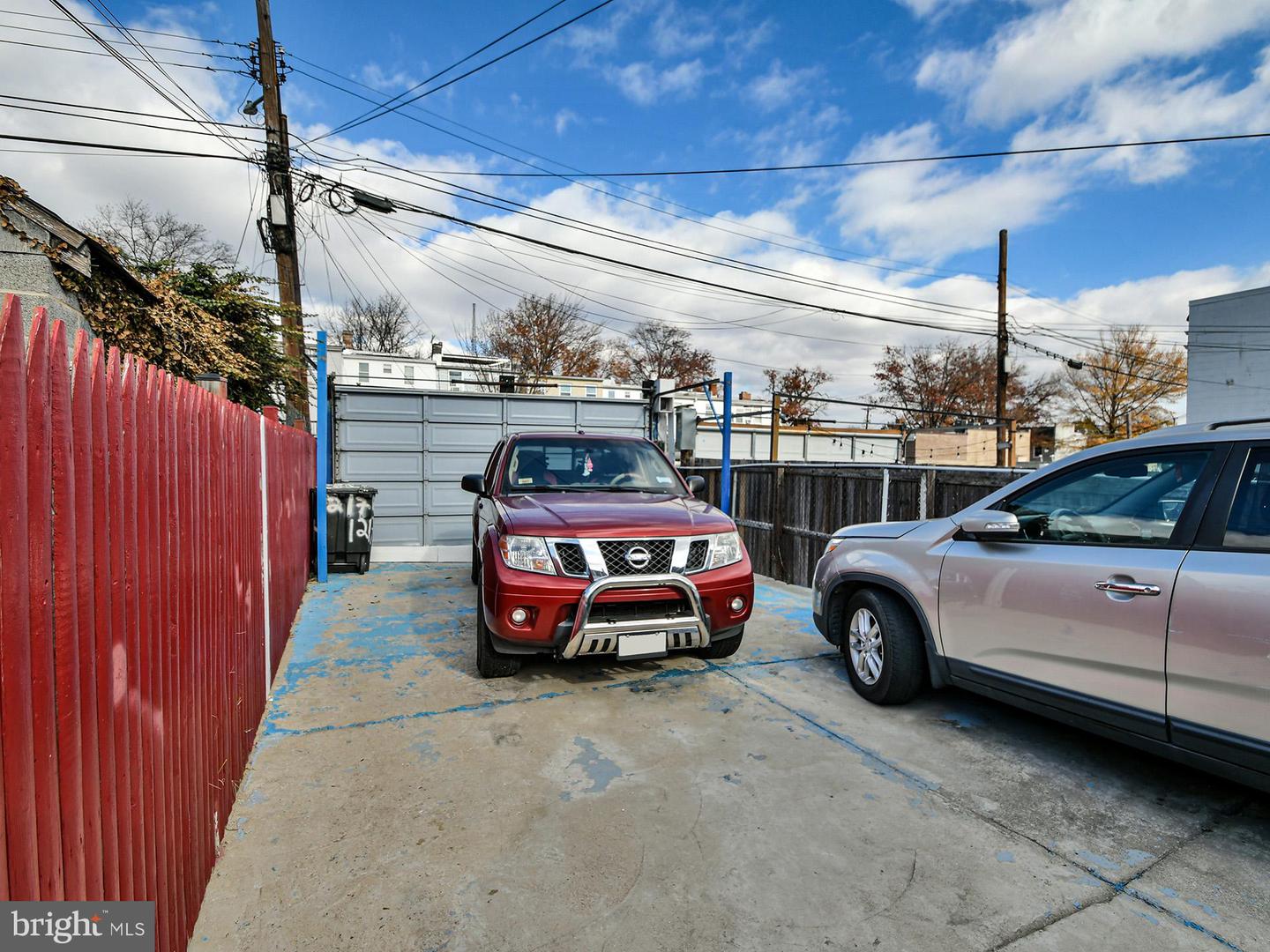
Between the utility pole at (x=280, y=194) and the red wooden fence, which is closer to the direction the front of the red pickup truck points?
the red wooden fence

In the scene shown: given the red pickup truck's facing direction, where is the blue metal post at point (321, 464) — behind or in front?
behind

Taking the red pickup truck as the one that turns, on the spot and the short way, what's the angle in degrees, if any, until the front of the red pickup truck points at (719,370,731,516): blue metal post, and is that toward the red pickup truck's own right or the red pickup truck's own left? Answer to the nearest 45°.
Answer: approximately 180°

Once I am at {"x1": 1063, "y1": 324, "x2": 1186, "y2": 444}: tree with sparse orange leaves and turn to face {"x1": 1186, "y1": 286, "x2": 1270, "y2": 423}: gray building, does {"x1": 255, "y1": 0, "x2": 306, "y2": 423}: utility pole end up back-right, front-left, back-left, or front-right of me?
front-right

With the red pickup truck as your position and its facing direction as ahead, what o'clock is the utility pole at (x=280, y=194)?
The utility pole is roughly at 5 o'clock from the red pickup truck.

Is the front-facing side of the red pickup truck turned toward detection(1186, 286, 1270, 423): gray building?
no

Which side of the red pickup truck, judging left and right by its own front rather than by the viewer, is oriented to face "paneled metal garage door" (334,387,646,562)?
back

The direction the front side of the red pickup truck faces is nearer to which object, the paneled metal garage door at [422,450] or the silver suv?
the silver suv

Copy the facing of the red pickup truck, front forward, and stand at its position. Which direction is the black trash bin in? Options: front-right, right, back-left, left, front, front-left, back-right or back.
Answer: back-right

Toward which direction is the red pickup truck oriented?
toward the camera

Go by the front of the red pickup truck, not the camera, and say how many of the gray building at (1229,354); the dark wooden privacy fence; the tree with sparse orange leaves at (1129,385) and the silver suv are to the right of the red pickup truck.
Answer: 0

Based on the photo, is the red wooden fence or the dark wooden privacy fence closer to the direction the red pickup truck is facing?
the red wooden fence

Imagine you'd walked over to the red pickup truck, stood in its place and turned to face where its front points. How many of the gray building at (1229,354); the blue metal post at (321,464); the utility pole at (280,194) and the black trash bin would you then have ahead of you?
0

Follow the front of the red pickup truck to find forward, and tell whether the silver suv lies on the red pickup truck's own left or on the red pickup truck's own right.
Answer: on the red pickup truck's own left
